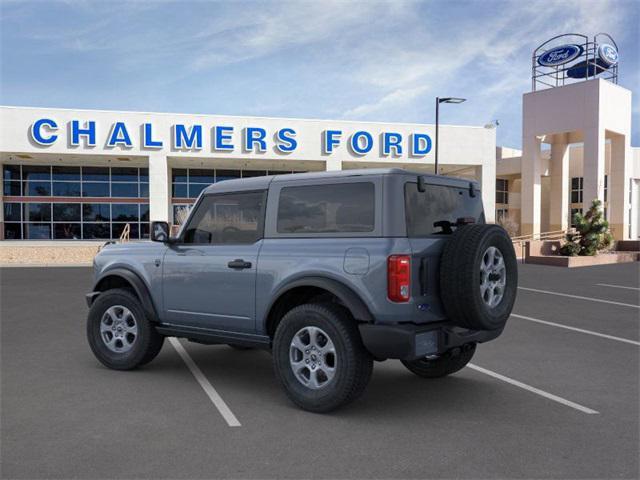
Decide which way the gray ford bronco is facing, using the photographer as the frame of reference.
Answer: facing away from the viewer and to the left of the viewer

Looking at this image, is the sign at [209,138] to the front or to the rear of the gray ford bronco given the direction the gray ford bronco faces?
to the front

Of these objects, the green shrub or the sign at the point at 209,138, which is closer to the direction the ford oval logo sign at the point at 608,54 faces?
the green shrub

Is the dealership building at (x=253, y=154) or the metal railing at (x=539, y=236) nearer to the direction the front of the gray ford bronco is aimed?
the dealership building

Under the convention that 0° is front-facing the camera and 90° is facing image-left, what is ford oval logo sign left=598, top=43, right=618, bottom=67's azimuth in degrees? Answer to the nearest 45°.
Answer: approximately 315°

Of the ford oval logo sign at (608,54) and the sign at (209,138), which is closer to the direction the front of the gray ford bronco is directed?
the sign
